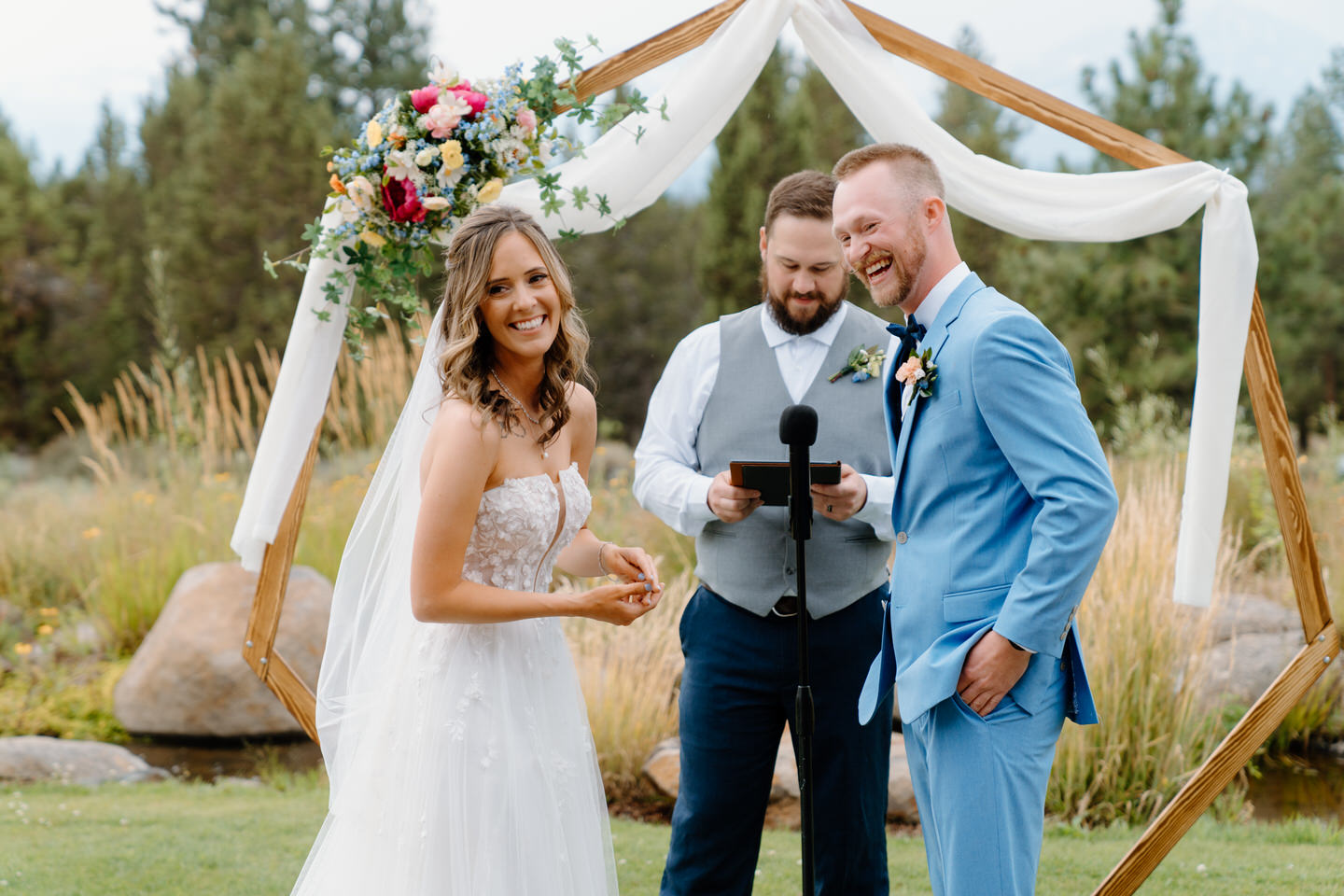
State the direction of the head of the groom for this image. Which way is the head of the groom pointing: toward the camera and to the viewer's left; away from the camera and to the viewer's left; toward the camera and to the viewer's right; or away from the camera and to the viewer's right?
toward the camera and to the viewer's left

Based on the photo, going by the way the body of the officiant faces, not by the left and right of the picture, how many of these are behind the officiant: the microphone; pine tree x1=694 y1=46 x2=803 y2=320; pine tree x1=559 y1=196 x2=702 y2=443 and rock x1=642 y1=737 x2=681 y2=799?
3

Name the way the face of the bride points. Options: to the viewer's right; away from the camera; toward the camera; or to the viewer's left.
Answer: toward the camera

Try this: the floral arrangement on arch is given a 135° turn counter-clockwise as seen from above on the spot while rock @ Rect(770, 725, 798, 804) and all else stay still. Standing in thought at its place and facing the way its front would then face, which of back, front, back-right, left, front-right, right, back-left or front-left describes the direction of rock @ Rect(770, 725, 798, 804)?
front

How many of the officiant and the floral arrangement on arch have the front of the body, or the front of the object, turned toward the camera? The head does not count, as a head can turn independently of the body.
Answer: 2

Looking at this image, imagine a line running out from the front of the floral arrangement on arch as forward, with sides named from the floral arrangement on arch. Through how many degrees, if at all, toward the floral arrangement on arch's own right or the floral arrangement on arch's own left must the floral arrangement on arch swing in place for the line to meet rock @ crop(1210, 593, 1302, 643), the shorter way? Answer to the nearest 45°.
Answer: approximately 135° to the floral arrangement on arch's own left

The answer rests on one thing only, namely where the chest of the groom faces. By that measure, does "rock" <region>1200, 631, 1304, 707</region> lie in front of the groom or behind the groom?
behind

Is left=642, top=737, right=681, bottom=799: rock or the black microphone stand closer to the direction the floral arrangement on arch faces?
the black microphone stand

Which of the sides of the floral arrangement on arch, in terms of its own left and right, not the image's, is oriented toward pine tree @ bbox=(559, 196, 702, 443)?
back

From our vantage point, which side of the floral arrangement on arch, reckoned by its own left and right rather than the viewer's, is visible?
front
